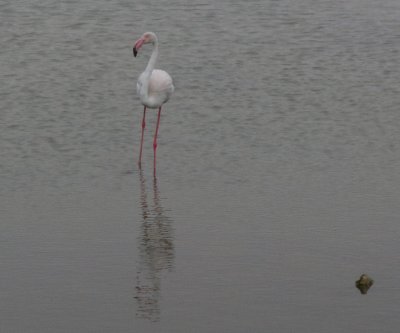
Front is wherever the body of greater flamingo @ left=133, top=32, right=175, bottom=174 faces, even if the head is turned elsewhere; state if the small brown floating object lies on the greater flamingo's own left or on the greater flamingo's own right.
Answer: on the greater flamingo's own left

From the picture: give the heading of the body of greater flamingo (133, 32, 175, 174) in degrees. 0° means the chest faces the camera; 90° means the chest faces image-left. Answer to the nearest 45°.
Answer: approximately 45°
